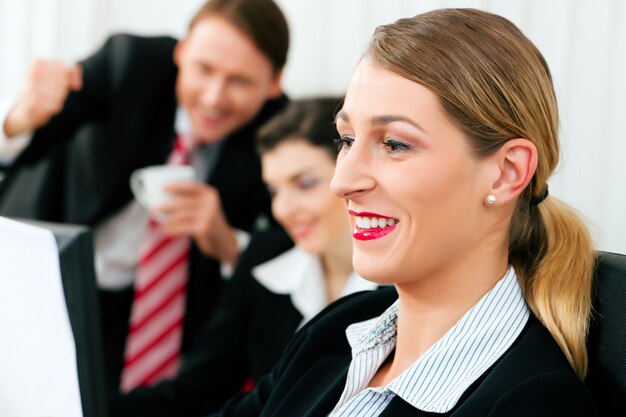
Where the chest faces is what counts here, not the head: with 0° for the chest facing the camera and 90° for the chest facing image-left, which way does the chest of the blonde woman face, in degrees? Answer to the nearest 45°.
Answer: approximately 45°

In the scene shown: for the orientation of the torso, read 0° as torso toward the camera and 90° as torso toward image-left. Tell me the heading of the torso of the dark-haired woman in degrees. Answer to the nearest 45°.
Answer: approximately 45°

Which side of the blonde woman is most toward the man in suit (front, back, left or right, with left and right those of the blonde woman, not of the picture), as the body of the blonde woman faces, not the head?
right

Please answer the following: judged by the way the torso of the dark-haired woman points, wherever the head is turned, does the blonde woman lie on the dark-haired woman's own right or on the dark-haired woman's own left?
on the dark-haired woman's own left

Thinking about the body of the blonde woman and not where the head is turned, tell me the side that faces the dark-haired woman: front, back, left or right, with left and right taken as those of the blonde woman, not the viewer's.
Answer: right
